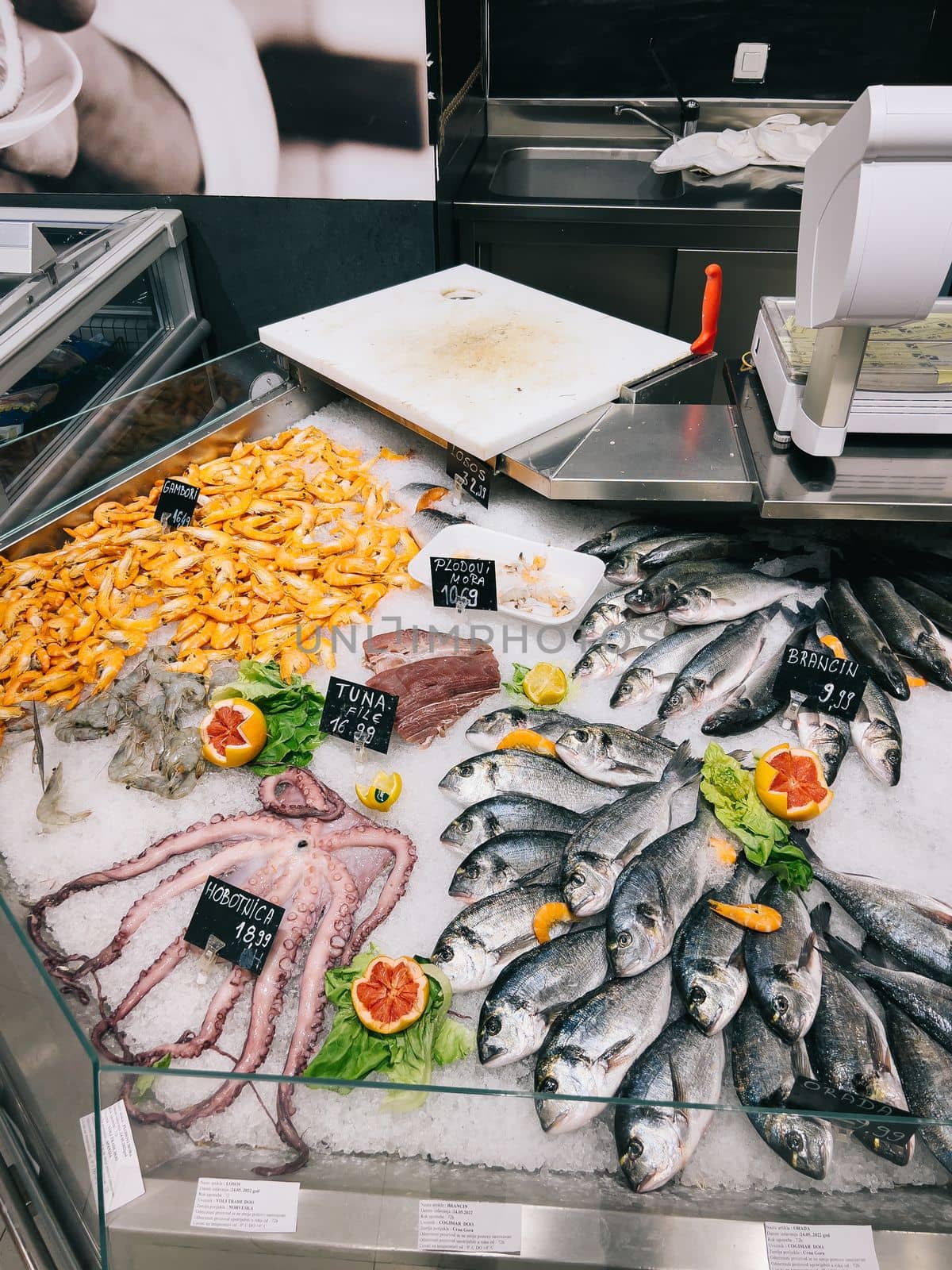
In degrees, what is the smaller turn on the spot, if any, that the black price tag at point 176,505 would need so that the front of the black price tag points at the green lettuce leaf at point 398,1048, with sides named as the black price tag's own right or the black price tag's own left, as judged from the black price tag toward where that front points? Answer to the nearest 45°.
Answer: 0° — it already faces it

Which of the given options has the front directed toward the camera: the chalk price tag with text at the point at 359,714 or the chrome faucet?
the chalk price tag with text

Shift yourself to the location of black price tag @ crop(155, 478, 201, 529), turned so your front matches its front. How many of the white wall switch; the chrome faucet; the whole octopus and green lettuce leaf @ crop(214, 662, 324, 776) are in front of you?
2

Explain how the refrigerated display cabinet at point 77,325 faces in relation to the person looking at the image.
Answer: facing the viewer and to the right of the viewer

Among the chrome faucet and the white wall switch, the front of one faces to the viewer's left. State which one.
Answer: the chrome faucet

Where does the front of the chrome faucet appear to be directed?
to the viewer's left

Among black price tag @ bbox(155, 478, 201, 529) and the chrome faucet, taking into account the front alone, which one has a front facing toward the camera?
the black price tag

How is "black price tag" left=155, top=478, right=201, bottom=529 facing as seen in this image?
toward the camera

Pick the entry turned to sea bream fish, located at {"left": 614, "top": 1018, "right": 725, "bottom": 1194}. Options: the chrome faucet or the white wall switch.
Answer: the white wall switch

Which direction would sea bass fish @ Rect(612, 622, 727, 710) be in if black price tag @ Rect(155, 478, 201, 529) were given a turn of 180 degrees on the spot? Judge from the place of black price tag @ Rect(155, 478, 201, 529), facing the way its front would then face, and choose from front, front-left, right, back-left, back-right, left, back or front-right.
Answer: back-right

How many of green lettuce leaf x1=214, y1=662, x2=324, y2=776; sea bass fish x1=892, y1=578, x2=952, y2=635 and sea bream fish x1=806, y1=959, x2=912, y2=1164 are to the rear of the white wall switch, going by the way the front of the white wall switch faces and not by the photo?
0

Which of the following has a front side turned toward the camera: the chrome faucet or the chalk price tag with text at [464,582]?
the chalk price tag with text

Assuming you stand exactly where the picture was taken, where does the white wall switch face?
facing the viewer

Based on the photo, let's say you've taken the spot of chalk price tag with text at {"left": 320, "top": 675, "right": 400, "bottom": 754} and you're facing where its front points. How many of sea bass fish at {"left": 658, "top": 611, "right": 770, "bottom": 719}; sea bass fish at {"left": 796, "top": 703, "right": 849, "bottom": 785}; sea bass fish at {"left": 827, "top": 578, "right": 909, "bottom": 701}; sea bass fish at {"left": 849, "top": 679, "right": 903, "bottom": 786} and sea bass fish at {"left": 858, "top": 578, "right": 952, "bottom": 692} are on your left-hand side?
5

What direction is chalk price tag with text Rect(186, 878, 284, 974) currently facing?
toward the camera

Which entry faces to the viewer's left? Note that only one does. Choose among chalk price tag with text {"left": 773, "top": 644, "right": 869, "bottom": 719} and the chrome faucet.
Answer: the chrome faucet
